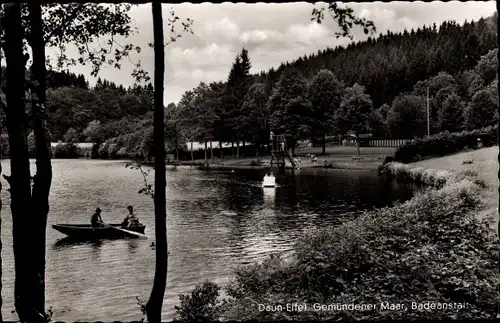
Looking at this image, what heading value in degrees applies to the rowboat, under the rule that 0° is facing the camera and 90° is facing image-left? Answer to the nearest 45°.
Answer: approximately 90°

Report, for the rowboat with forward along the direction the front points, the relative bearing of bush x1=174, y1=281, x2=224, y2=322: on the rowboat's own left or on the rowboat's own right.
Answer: on the rowboat's own left
